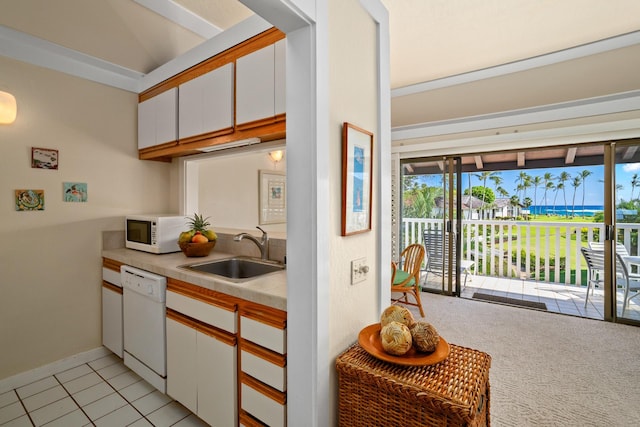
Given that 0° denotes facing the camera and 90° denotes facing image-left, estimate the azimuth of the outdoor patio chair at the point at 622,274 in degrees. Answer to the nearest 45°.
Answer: approximately 225°

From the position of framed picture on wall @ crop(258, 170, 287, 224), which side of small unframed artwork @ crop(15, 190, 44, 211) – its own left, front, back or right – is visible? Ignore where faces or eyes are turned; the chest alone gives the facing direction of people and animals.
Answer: left

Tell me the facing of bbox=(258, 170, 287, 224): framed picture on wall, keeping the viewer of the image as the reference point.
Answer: facing the viewer and to the right of the viewer

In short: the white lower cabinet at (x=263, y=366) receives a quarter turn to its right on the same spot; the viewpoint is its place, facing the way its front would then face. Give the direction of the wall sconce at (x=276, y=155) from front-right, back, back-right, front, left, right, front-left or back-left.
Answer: front-right

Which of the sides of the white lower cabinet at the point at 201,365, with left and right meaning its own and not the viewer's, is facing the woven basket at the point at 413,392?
left

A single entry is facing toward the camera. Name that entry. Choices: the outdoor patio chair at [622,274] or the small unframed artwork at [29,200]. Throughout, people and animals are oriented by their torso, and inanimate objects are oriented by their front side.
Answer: the small unframed artwork

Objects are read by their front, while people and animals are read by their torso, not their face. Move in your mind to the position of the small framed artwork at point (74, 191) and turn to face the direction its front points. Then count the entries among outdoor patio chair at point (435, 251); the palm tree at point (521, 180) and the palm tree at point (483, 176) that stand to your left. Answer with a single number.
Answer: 3

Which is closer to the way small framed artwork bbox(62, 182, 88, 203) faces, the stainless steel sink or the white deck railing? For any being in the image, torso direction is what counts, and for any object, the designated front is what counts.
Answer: the stainless steel sink

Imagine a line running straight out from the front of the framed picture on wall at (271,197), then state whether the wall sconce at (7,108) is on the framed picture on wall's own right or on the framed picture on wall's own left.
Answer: on the framed picture on wall's own right

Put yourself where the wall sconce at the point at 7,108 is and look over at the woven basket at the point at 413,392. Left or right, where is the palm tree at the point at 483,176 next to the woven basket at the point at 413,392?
left

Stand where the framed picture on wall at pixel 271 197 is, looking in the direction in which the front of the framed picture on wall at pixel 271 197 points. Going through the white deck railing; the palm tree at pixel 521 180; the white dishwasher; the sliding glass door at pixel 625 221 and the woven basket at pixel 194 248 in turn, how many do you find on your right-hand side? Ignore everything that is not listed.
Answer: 2

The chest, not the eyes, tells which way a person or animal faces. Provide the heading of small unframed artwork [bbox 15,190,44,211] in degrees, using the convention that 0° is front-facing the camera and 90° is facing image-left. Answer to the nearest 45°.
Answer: approximately 0°
